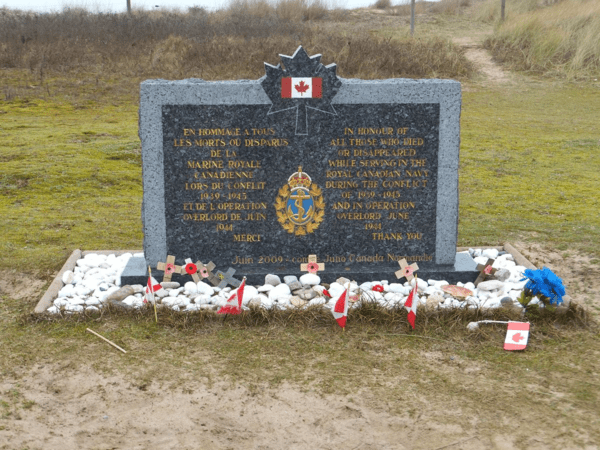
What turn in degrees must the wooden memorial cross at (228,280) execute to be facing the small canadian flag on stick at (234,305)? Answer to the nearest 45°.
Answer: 0° — it already faces it

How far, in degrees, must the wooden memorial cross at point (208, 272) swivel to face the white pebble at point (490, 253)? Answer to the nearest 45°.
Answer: approximately 90° to its left

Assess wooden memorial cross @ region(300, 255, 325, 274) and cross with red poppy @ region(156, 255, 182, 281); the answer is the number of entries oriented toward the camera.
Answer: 2

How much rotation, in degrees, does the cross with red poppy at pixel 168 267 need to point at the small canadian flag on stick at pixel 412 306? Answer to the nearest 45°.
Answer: approximately 45° to its left

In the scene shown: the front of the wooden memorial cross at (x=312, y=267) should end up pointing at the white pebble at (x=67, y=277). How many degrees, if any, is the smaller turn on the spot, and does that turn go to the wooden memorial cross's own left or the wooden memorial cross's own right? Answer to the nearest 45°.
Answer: approximately 90° to the wooden memorial cross's own right

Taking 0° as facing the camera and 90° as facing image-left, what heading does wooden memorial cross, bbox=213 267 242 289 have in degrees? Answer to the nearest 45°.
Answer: approximately 0°

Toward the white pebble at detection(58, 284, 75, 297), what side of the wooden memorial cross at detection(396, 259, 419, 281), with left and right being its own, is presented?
right
